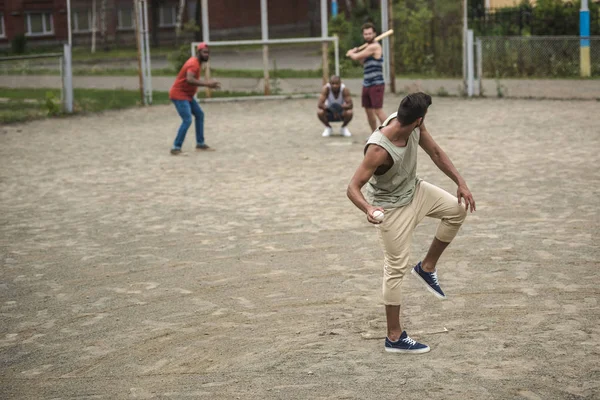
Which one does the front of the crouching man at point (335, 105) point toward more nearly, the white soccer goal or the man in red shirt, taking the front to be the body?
the man in red shirt

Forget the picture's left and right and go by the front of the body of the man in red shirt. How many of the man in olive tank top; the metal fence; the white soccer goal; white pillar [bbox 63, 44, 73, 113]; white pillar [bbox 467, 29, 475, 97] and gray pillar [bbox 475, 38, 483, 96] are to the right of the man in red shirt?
1

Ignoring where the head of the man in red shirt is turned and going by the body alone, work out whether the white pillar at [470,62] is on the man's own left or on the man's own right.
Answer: on the man's own left

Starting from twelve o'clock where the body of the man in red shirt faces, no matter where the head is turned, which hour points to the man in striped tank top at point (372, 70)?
The man in striped tank top is roughly at 12 o'clock from the man in red shirt.

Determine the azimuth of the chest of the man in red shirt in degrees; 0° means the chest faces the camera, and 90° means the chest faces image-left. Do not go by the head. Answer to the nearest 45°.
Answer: approximately 270°

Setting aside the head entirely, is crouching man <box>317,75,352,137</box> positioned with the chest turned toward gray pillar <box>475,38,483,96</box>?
no

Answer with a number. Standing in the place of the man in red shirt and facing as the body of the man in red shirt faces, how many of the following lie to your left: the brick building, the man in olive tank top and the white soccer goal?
2

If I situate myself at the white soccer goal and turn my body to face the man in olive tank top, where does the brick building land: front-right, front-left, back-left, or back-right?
back-right

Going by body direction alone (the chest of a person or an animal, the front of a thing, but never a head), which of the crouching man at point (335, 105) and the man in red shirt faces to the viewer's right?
the man in red shirt

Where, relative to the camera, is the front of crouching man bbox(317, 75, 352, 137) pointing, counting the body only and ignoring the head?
toward the camera

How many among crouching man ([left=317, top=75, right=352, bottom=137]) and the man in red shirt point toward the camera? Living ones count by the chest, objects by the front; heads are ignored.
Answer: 1

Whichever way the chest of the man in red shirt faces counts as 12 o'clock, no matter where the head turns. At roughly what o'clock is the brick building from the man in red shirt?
The brick building is roughly at 9 o'clock from the man in red shirt.

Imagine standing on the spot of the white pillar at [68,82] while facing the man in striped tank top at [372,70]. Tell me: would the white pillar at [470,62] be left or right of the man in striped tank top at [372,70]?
left
